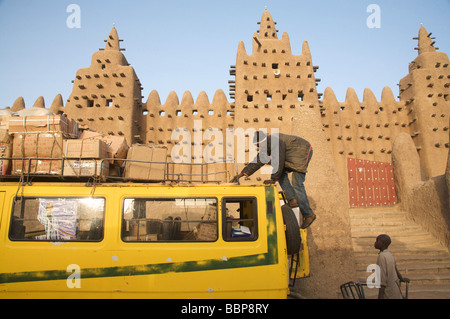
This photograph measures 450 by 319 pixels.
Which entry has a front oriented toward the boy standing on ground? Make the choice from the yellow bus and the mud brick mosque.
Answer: the mud brick mosque

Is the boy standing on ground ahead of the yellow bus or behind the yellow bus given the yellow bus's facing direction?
behind

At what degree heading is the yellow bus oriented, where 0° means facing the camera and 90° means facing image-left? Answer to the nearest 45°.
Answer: approximately 90°

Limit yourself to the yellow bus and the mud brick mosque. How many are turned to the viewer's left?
1

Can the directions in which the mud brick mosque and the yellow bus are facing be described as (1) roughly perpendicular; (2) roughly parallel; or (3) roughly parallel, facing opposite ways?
roughly perpendicular
